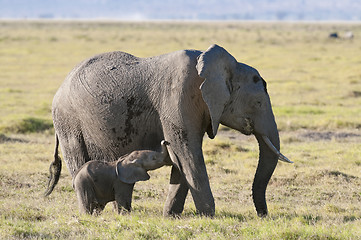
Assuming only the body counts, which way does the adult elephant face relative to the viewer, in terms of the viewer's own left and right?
facing to the right of the viewer

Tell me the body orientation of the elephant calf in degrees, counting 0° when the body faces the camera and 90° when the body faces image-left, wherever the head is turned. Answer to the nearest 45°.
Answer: approximately 270°
